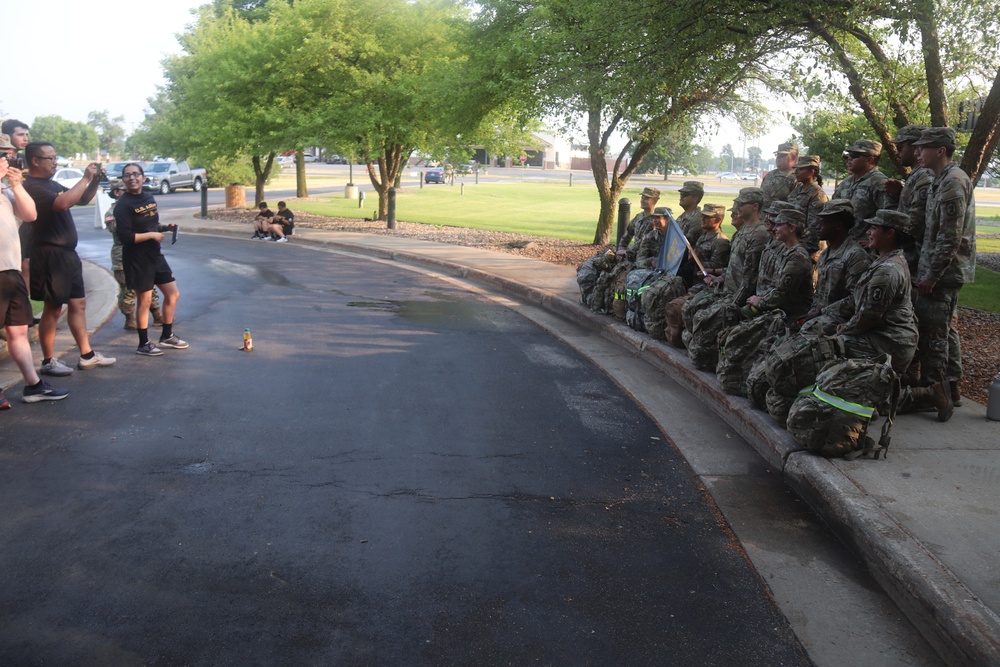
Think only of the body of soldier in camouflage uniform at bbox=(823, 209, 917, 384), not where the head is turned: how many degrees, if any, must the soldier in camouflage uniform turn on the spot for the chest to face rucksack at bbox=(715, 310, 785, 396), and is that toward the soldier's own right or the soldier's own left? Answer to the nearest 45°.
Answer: approximately 45° to the soldier's own right

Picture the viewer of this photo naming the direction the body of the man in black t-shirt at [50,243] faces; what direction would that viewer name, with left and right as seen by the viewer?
facing to the right of the viewer

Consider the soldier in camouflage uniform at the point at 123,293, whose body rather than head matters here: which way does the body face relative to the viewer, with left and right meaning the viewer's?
facing to the right of the viewer

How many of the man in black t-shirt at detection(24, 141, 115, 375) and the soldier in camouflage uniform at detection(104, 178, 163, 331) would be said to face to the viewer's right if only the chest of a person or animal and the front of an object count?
2

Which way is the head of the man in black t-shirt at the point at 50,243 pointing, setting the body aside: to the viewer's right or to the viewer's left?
to the viewer's right

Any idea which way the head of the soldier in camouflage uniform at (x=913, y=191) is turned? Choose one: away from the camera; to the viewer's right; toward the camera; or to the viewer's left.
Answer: to the viewer's left

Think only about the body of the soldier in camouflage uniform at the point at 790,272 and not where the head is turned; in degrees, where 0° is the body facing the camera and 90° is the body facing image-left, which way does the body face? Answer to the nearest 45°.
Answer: approximately 90°

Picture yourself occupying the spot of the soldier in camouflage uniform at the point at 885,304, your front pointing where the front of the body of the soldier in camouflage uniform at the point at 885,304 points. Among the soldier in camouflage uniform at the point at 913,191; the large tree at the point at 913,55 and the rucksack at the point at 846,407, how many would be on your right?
2

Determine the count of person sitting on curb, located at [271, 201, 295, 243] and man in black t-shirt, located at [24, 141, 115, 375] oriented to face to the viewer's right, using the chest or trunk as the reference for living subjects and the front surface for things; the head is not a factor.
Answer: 1

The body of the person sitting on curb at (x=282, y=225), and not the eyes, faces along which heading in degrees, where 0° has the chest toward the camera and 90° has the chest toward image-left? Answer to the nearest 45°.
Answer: approximately 45°

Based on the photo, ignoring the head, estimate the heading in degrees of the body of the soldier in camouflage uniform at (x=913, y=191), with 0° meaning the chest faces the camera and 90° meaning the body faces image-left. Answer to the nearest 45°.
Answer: approximately 90°

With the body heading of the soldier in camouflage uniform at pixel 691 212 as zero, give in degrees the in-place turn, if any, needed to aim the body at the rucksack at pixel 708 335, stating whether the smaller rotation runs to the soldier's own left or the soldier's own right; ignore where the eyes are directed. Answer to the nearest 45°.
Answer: approximately 45° to the soldier's own left

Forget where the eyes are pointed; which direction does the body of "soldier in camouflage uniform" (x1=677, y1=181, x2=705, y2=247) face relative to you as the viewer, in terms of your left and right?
facing the viewer and to the left of the viewer

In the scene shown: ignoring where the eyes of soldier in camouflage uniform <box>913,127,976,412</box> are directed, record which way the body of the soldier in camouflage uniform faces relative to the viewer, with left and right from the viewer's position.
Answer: facing to the left of the viewer
